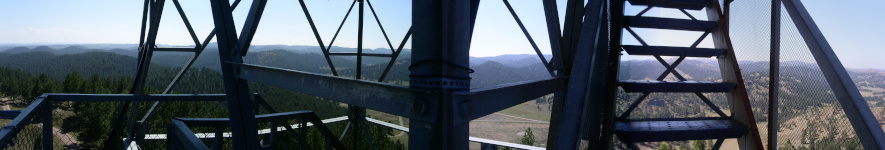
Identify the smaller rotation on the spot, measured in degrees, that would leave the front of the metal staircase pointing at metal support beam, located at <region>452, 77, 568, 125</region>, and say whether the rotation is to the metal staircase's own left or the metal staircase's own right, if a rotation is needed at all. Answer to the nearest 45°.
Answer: approximately 45° to the metal staircase's own right

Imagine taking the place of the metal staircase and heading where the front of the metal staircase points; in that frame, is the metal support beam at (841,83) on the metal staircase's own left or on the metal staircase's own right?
on the metal staircase's own left

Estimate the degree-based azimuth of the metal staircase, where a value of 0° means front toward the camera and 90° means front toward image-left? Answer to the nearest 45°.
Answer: approximately 0°

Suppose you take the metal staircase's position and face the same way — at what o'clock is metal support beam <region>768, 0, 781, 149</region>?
The metal support beam is roughly at 8 o'clock from the metal staircase.

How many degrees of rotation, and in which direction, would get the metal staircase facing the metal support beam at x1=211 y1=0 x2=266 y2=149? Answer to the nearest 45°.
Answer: approximately 45° to its right

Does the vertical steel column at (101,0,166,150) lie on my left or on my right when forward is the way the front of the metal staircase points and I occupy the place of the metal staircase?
on my right

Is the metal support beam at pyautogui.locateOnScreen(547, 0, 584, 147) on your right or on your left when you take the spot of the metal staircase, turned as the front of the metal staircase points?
on your right
